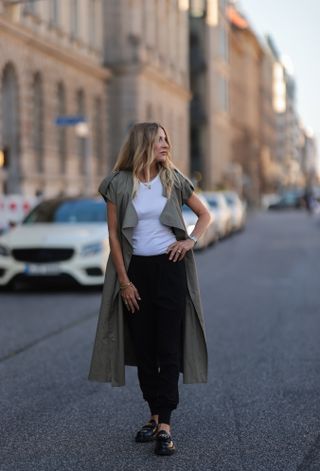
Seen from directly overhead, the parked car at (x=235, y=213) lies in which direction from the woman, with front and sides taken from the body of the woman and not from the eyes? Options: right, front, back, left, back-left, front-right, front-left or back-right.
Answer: back

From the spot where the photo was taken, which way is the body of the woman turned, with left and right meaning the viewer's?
facing the viewer

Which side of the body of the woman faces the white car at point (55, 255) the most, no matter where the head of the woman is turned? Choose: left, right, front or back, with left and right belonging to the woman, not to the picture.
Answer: back

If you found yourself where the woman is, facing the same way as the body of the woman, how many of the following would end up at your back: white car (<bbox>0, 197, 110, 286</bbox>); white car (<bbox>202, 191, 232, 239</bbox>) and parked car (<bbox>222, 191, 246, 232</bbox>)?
3

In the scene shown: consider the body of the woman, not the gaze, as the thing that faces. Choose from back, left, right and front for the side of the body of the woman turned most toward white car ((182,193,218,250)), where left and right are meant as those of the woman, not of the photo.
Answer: back

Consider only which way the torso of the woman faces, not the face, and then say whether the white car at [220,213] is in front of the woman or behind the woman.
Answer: behind

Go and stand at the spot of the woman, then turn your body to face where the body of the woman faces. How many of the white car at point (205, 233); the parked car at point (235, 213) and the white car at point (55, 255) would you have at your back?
3
